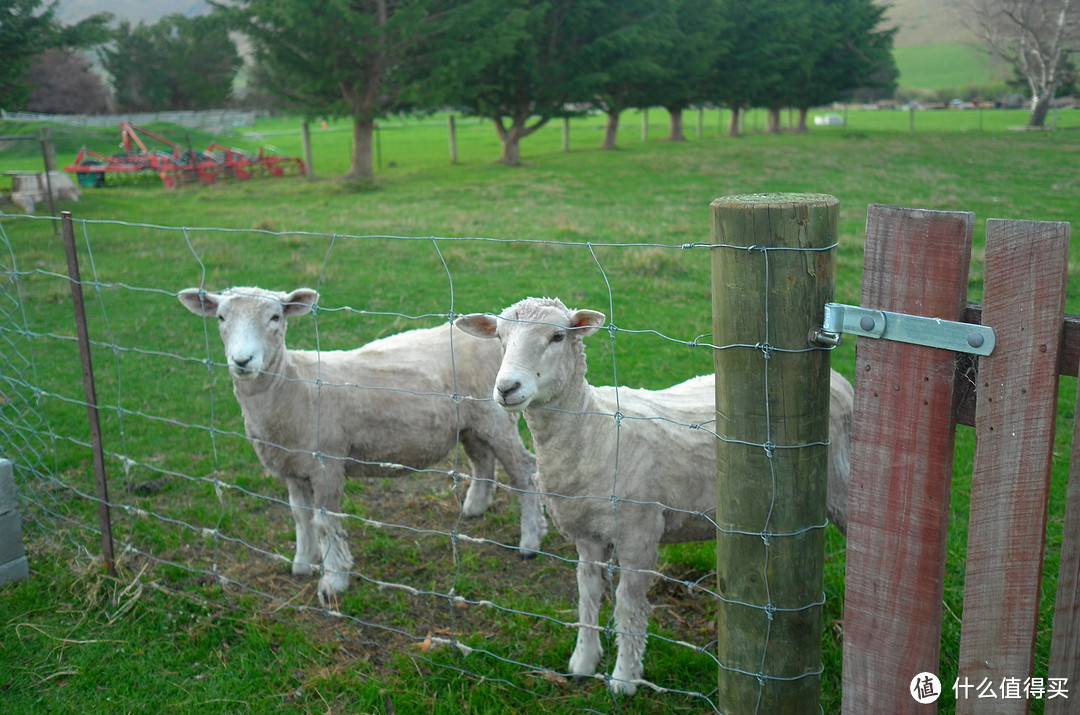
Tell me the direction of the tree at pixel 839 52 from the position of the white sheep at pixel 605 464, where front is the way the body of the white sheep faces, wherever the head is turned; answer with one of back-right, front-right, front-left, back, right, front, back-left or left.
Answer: back-right

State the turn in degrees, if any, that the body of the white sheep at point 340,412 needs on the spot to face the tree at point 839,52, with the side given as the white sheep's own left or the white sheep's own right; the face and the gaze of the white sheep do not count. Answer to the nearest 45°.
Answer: approximately 180°

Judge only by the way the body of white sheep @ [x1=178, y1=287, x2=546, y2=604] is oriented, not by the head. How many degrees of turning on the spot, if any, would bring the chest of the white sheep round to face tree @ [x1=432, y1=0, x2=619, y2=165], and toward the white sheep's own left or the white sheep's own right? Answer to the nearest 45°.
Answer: approximately 135° to the white sheep's own right

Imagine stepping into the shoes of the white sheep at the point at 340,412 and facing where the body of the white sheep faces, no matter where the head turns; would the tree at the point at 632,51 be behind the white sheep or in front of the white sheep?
behind

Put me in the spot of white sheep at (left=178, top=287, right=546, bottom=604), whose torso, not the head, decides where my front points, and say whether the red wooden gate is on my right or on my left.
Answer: on my left

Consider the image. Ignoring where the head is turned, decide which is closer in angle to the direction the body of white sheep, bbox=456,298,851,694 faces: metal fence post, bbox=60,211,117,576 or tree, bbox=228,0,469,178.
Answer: the metal fence post

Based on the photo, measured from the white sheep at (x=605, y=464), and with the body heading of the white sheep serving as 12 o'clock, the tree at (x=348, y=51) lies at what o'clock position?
The tree is roughly at 4 o'clock from the white sheep.

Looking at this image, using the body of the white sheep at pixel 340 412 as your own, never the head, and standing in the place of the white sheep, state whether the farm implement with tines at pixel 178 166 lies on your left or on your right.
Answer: on your right

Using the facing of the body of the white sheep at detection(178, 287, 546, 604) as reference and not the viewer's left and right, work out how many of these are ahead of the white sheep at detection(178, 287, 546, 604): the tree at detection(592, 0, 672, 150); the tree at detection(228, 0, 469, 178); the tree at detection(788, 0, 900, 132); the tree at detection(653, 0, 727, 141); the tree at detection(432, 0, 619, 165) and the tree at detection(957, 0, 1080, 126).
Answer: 0

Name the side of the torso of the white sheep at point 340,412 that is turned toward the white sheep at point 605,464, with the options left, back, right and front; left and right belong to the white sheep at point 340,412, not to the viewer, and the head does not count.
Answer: left

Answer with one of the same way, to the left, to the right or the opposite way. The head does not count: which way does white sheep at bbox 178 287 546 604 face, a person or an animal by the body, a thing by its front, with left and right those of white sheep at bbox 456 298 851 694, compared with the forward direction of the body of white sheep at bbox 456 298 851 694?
the same way

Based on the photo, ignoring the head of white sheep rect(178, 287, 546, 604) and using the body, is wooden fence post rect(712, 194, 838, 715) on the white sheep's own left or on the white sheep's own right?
on the white sheep's own left

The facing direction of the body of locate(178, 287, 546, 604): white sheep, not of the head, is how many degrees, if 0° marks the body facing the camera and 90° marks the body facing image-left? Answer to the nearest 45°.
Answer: approximately 45°

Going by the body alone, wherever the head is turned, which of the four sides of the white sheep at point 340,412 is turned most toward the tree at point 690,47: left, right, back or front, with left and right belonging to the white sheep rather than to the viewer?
back

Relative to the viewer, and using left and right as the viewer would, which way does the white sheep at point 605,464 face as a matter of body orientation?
facing the viewer and to the left of the viewer

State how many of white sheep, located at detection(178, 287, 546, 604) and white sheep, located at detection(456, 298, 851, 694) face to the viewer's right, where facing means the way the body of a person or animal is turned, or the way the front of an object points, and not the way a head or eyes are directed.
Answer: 0

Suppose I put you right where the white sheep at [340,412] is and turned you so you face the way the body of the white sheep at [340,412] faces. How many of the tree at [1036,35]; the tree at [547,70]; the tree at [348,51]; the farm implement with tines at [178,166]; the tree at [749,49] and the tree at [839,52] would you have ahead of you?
0

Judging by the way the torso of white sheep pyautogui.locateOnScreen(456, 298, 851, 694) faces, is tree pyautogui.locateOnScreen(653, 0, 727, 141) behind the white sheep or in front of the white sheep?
behind

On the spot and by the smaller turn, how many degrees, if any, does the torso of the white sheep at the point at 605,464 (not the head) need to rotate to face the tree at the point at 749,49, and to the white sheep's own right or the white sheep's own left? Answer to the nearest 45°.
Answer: approximately 135° to the white sheep's own right
